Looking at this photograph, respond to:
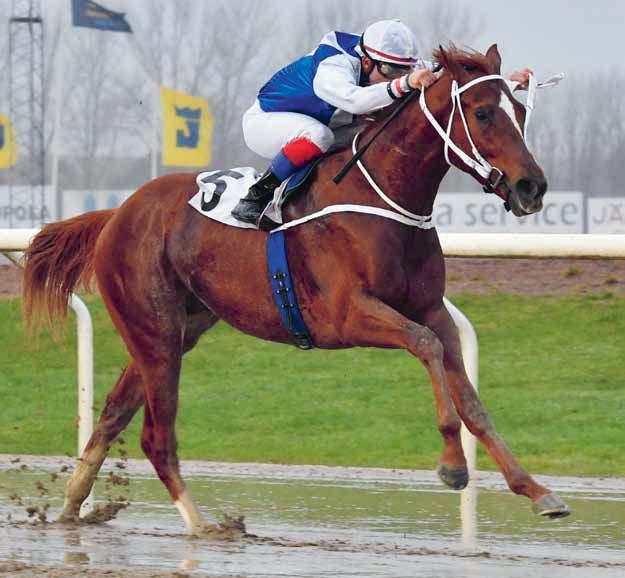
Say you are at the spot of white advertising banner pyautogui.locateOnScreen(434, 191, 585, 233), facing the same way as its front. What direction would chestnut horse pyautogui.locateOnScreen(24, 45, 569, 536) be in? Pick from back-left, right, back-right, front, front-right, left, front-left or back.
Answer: front

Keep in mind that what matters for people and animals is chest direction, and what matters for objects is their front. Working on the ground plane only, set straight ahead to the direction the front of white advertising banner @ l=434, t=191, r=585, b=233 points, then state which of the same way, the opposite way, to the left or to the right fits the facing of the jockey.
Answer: to the left

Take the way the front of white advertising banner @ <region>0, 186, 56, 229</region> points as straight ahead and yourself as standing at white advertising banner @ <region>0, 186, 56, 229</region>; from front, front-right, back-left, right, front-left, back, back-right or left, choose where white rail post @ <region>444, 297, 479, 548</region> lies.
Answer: front

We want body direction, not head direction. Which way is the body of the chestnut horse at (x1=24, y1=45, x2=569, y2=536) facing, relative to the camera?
to the viewer's right

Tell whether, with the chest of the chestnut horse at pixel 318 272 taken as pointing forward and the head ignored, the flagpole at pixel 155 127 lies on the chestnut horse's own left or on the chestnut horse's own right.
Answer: on the chestnut horse's own left

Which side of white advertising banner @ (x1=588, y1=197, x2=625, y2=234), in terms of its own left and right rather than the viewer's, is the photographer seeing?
front

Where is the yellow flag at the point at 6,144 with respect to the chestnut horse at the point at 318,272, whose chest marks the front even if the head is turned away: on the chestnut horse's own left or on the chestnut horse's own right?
on the chestnut horse's own left

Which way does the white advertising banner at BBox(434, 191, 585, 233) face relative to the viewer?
toward the camera

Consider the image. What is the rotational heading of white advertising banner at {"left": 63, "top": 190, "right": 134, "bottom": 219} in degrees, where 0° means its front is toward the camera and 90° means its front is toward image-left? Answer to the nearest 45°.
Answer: approximately 0°

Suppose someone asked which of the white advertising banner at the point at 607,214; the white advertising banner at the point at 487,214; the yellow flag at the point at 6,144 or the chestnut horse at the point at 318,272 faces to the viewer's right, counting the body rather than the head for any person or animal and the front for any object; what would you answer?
the chestnut horse

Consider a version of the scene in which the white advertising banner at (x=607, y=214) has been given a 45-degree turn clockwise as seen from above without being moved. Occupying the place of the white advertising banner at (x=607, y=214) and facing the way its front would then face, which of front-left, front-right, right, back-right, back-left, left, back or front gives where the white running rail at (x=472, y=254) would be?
front-left
